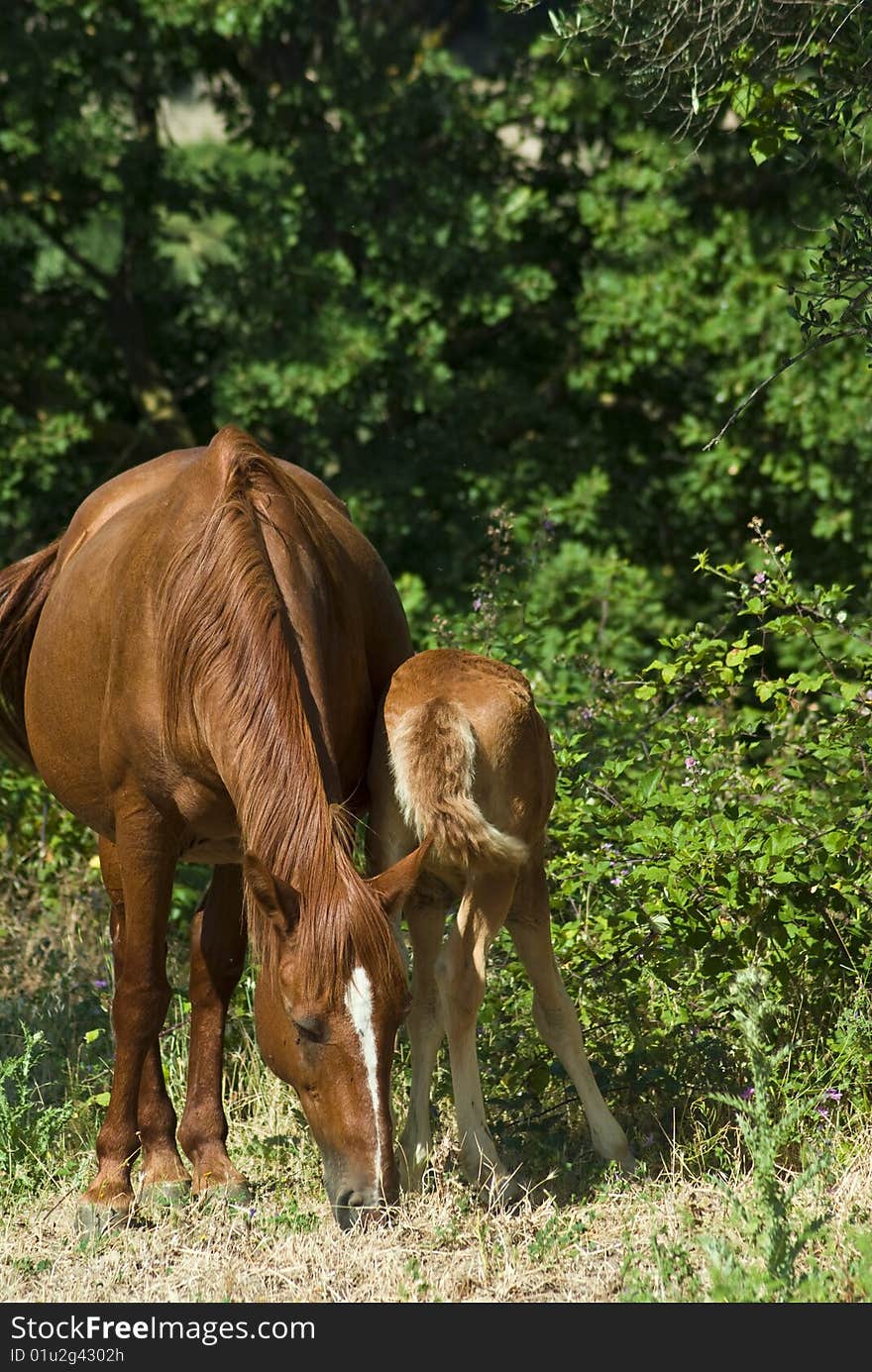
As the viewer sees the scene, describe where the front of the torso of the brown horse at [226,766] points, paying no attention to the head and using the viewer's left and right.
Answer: facing the viewer and to the right of the viewer

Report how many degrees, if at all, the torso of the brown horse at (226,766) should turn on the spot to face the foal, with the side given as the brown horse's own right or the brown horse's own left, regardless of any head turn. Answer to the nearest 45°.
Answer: approximately 45° to the brown horse's own left
